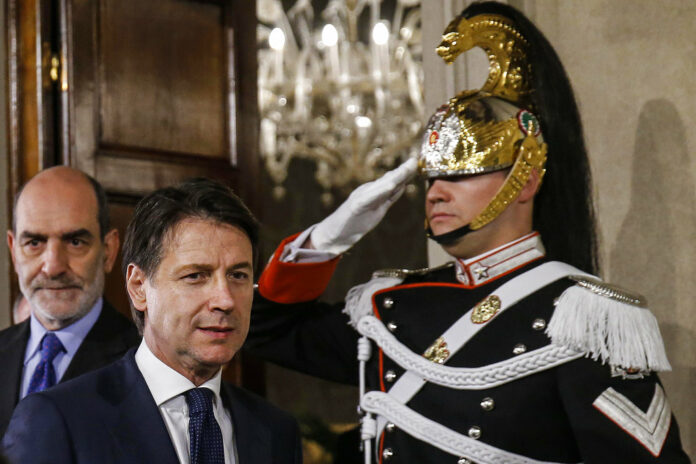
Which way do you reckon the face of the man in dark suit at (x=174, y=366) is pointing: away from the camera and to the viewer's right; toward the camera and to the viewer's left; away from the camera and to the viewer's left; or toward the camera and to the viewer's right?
toward the camera and to the viewer's right

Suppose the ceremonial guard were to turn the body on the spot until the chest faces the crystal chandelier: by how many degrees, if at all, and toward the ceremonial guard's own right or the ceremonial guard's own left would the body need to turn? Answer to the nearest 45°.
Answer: approximately 135° to the ceremonial guard's own right

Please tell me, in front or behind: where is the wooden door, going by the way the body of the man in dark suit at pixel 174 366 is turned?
behind

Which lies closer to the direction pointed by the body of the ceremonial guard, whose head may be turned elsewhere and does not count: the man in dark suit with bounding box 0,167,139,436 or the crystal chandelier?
the man in dark suit
